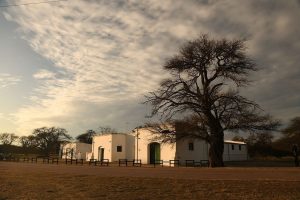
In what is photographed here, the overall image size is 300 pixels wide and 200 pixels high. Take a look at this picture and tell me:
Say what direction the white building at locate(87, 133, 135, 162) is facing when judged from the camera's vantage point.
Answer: facing the viewer and to the left of the viewer
